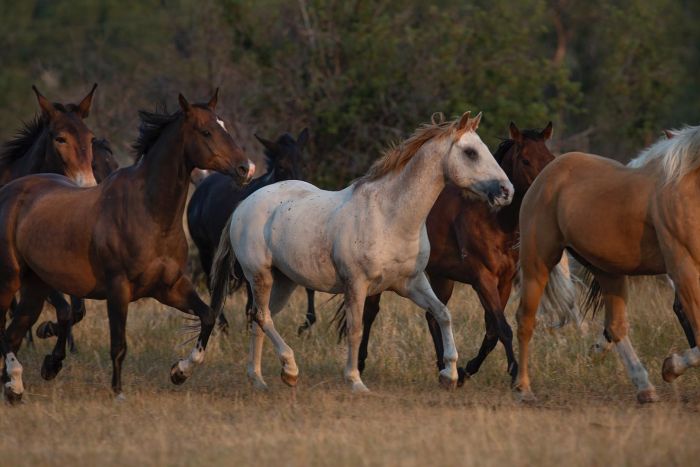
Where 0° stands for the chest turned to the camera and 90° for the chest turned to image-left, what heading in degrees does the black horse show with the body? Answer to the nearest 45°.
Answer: approximately 270°

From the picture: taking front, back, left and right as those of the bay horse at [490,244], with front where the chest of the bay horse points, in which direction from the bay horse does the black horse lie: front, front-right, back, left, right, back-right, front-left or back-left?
back

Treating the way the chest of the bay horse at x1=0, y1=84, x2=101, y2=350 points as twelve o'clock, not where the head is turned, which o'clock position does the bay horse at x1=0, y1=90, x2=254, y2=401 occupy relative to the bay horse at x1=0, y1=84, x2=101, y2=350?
the bay horse at x1=0, y1=90, x2=254, y2=401 is roughly at 1 o'clock from the bay horse at x1=0, y1=84, x2=101, y2=350.

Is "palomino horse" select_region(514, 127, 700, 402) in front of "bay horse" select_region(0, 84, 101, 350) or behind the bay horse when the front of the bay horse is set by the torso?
in front

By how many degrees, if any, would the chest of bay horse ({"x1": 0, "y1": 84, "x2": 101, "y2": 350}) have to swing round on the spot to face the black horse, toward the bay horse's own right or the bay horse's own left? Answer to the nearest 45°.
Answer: approximately 90° to the bay horse's own left

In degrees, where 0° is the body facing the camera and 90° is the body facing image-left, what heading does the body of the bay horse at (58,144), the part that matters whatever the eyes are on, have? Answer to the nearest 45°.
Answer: approximately 315°
